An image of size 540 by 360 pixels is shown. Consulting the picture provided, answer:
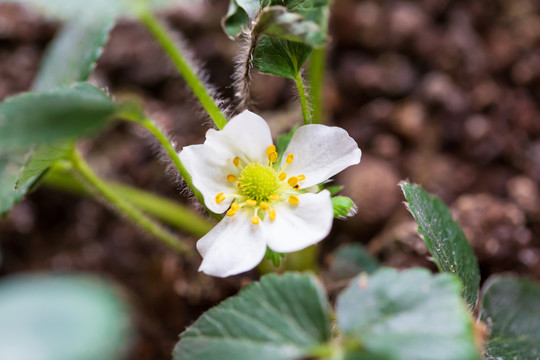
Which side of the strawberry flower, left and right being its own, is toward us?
front
